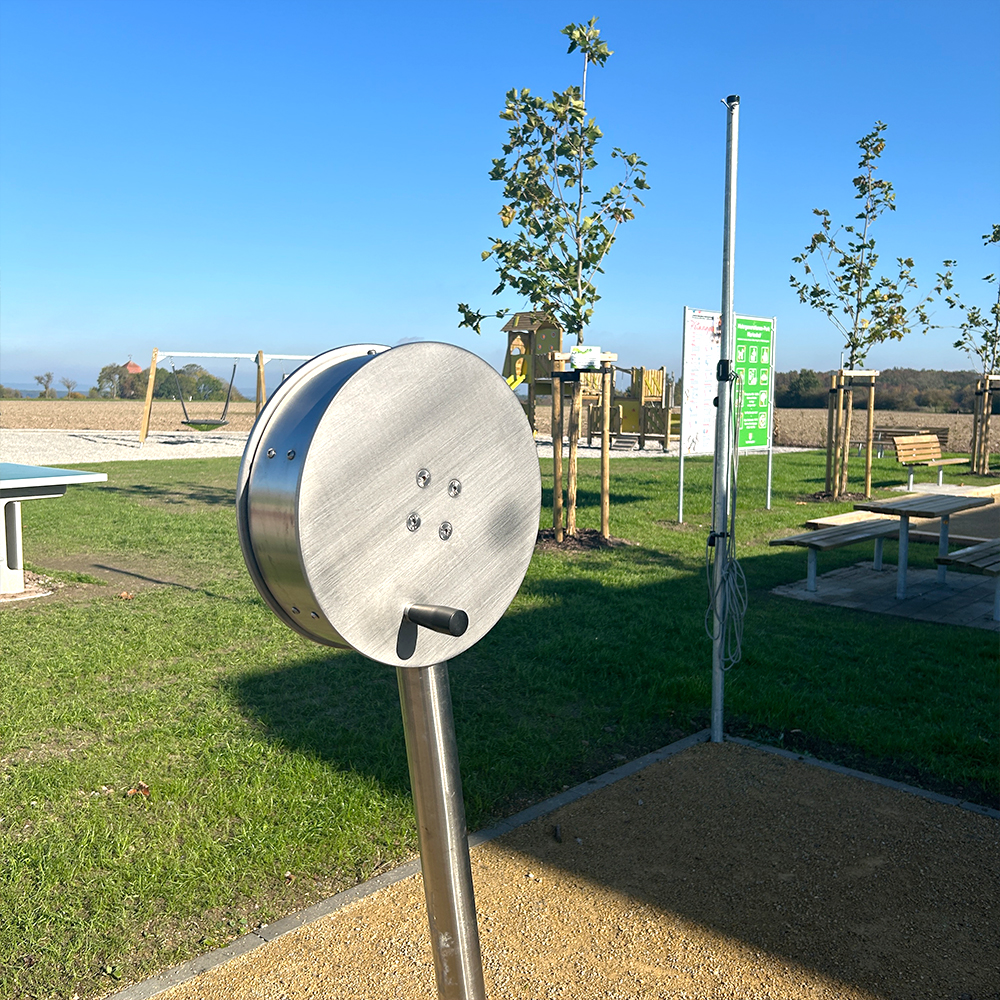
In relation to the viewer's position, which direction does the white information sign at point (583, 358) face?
facing the viewer

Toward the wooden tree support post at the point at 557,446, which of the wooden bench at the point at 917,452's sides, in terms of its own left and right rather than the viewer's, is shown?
right

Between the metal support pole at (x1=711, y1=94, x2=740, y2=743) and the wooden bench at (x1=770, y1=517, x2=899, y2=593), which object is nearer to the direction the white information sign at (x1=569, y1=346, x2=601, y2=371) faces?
the metal support pole

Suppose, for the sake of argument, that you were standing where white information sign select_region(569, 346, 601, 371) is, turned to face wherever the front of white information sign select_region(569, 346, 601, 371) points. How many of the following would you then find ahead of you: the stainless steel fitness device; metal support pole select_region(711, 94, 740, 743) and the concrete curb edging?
3

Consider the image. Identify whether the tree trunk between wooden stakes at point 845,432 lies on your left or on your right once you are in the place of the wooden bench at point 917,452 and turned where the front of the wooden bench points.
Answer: on your right

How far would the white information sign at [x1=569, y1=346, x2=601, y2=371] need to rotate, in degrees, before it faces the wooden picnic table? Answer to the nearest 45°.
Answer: approximately 45° to its left

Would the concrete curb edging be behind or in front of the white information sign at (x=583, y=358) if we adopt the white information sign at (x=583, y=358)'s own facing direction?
in front

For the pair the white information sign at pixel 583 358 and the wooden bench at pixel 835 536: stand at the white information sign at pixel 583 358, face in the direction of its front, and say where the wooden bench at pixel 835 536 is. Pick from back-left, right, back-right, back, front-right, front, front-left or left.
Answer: front-left

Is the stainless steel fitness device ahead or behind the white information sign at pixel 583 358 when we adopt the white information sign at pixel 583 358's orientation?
ahead

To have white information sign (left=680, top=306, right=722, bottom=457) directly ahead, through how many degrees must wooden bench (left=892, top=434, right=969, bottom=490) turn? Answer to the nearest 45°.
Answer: approximately 90° to its right

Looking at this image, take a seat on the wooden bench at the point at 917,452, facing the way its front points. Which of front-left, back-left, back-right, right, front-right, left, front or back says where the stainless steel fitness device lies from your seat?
front-right

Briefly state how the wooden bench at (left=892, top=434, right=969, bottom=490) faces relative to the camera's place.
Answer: facing the viewer and to the right of the viewer

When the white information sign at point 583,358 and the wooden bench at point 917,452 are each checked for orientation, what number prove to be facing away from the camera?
0

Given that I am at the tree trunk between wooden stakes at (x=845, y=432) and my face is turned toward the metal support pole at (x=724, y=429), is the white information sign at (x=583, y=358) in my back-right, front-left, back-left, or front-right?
front-right

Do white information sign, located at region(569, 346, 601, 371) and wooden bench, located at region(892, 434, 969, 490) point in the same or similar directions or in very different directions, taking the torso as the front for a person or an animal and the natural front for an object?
same or similar directions

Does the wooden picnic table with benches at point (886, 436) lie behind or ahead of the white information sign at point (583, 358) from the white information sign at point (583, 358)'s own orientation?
behind

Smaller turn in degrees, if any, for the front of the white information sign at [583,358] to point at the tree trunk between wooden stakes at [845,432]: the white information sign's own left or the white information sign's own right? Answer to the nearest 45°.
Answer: approximately 135° to the white information sign's own left
